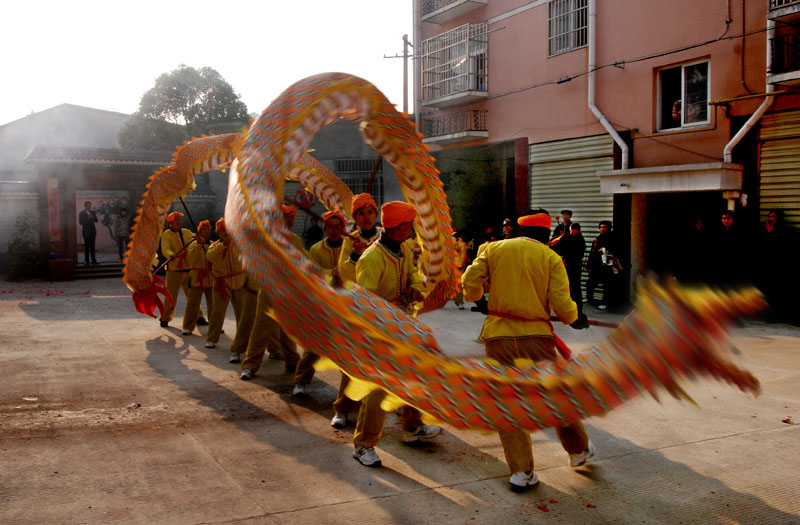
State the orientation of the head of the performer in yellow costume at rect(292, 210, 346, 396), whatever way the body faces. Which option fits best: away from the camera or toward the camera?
toward the camera

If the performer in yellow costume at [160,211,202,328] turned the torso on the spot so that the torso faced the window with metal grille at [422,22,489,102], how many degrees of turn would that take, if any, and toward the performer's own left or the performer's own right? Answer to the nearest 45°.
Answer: approximately 90° to the performer's own left

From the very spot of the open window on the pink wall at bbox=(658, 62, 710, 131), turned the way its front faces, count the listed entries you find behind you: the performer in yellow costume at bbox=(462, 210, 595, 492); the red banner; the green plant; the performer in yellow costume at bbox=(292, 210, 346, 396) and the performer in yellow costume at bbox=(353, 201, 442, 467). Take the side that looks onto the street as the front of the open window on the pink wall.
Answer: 0

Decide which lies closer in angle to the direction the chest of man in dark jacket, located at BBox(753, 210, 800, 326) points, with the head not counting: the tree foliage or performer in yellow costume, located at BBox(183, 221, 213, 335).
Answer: the performer in yellow costume

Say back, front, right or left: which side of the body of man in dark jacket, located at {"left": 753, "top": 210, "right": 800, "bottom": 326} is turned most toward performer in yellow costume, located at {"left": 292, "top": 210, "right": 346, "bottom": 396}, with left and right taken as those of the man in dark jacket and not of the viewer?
front

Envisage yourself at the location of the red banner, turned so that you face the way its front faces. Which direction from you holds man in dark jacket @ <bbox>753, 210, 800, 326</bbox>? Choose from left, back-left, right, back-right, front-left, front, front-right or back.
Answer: front-left

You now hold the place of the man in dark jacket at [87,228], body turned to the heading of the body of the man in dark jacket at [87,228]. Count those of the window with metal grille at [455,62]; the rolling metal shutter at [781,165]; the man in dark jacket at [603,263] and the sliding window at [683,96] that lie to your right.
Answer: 0

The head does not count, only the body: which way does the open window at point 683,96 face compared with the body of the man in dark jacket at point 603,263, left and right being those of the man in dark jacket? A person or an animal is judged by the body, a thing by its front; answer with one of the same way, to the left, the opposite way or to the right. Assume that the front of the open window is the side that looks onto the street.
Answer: the same way

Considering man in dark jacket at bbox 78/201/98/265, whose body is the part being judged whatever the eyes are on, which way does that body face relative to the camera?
toward the camera

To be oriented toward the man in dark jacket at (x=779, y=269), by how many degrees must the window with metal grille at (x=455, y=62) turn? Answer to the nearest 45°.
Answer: approximately 90° to its left

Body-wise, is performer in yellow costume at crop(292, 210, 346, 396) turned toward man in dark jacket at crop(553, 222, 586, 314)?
no

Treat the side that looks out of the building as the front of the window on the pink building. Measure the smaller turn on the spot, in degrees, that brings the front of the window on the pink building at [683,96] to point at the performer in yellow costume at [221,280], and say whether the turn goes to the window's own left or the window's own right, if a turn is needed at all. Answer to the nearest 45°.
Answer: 0° — it already faces them

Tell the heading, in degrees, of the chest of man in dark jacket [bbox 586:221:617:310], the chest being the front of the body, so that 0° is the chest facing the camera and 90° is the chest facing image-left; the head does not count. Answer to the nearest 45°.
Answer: approximately 45°

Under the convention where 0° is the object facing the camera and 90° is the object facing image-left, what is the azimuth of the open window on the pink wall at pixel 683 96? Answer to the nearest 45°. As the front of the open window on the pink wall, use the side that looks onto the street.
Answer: approximately 45°

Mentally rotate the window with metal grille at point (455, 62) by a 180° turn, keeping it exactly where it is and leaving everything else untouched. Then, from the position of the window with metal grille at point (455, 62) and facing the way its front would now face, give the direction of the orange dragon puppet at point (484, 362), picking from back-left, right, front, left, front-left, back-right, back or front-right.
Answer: back-right

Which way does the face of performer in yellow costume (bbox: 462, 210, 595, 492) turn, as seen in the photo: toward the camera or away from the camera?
away from the camera

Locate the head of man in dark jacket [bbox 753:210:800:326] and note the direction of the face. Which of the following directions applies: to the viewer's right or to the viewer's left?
to the viewer's left

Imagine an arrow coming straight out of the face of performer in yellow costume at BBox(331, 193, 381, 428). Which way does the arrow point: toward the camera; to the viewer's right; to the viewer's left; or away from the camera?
toward the camera
